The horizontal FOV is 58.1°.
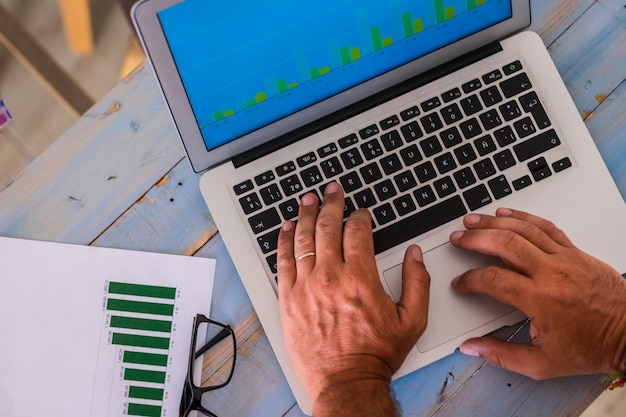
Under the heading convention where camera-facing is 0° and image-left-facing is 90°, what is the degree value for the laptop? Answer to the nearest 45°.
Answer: approximately 315°

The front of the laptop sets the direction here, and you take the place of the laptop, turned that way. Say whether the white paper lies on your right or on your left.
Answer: on your right
